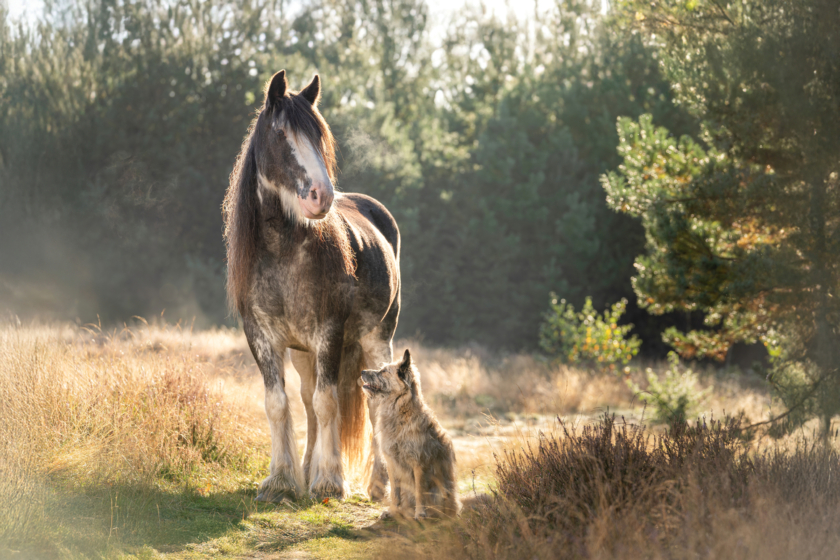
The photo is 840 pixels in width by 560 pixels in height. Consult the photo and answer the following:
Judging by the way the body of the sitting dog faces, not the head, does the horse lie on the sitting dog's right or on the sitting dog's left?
on the sitting dog's right

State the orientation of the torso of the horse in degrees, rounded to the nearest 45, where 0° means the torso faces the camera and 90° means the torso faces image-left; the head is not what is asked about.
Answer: approximately 45°

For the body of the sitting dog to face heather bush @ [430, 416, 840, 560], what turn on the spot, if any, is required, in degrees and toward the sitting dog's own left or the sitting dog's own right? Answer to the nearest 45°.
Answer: approximately 90° to the sitting dog's own left

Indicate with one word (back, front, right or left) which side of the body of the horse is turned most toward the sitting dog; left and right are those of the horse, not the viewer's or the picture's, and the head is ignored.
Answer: left

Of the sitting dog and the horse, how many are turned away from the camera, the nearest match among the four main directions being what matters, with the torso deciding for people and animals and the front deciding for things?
0

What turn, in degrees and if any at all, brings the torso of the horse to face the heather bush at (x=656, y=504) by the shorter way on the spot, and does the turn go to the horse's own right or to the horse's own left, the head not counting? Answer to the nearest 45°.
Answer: approximately 90° to the horse's own left
